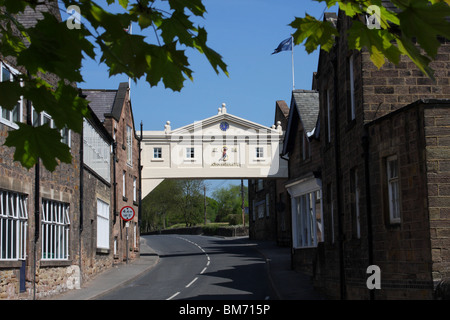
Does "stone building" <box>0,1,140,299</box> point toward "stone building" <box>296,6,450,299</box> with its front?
yes

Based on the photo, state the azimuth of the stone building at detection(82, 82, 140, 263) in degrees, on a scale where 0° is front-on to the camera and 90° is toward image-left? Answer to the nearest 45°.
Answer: approximately 315°

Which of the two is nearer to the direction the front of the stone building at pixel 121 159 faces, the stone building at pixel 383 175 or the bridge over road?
the stone building

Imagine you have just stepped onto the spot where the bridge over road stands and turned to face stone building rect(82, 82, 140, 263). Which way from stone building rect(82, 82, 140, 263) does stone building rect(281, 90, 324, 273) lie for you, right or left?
left

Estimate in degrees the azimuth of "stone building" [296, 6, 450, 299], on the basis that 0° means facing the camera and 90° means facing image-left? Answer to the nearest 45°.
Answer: approximately 45°
